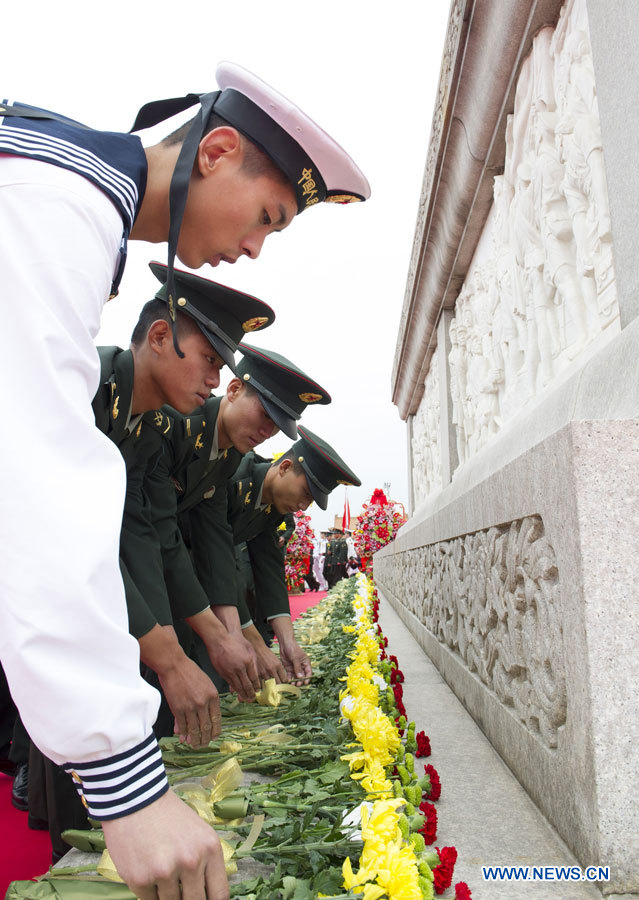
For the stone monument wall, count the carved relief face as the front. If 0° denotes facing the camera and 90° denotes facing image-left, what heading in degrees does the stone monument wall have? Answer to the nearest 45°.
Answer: approximately 90°

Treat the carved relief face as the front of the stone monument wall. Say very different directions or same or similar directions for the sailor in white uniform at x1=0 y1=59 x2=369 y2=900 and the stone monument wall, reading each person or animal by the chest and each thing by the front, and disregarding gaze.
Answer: very different directions

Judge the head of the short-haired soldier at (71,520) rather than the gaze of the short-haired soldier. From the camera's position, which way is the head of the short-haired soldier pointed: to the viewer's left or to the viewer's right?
to the viewer's right

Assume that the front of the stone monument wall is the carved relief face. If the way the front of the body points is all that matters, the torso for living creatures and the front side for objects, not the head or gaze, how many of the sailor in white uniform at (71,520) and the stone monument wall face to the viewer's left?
1

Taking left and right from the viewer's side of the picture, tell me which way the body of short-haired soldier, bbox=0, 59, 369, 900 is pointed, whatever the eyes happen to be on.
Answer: facing to the right of the viewer

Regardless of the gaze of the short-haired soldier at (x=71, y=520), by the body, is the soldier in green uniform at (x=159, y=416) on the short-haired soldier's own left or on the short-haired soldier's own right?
on the short-haired soldier's own left

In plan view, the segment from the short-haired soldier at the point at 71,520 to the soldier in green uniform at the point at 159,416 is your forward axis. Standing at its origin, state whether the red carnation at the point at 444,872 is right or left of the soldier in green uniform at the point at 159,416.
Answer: right

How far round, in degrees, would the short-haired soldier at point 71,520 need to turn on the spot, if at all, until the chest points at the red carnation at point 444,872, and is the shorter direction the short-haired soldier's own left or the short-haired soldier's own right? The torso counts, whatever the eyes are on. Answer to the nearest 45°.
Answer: approximately 45° to the short-haired soldier's own left
